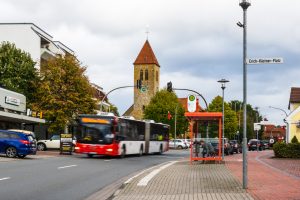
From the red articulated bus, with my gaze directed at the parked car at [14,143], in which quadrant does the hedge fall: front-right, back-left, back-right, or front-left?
back-left

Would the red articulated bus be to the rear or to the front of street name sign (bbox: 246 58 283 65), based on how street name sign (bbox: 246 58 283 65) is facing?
to the rear

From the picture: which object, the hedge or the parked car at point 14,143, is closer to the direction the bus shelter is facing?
the parked car

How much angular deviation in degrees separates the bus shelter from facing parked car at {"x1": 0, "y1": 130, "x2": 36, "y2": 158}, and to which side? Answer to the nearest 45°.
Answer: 0° — it already faces it

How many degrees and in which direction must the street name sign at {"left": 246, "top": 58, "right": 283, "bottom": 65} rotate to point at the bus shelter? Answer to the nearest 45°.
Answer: approximately 180°

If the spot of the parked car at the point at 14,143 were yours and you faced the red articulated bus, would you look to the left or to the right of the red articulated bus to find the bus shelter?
right

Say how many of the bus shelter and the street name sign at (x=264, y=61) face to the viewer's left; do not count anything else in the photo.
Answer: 1

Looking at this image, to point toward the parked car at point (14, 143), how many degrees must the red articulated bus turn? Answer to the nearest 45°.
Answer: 0° — it already faces it

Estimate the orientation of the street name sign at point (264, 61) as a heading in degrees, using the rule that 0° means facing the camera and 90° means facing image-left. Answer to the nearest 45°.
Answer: approximately 0°

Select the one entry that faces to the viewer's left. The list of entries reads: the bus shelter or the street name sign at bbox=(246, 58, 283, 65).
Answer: the bus shelter

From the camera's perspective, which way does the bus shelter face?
to the viewer's left
